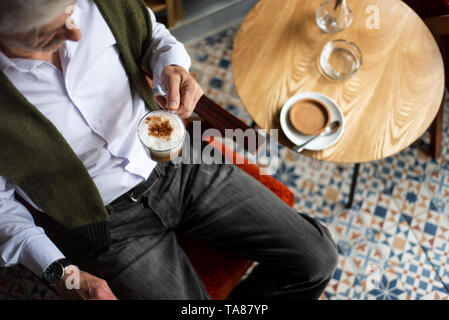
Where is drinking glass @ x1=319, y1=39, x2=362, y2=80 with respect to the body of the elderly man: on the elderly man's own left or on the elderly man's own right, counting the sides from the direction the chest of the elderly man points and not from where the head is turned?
on the elderly man's own left

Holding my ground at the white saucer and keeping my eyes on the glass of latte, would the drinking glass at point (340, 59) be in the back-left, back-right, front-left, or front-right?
back-right

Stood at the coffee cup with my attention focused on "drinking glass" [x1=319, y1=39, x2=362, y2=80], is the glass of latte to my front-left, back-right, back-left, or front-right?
back-left

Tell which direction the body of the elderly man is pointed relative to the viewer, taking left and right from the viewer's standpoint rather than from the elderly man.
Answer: facing the viewer and to the right of the viewer
